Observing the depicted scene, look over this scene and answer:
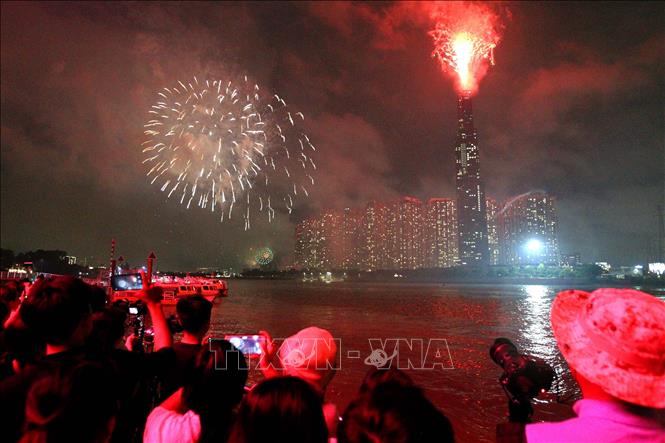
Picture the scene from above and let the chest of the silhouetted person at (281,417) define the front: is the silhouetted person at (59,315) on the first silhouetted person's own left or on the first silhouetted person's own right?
on the first silhouetted person's own left

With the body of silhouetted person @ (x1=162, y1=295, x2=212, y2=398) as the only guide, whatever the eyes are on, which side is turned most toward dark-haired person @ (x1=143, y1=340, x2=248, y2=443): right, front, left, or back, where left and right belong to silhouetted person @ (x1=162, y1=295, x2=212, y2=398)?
back

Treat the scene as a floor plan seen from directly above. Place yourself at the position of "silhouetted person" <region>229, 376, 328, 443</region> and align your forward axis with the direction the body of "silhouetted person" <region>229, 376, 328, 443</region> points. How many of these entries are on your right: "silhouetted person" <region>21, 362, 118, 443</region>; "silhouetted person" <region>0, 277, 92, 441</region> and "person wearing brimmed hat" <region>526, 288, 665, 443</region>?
1

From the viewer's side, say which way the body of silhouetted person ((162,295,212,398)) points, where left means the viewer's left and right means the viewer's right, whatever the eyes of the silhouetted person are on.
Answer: facing away from the viewer

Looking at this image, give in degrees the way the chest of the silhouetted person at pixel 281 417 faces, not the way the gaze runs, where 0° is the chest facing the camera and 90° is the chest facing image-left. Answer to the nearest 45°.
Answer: approximately 180°

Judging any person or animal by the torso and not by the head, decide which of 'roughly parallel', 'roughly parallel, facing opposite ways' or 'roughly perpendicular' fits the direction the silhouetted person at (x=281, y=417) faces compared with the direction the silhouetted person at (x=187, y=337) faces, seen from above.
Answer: roughly parallel

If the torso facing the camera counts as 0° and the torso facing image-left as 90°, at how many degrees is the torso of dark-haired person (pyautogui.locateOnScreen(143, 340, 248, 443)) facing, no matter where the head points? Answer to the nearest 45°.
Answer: approximately 225°

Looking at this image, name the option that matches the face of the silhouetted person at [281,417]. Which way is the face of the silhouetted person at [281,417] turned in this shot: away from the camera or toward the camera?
away from the camera

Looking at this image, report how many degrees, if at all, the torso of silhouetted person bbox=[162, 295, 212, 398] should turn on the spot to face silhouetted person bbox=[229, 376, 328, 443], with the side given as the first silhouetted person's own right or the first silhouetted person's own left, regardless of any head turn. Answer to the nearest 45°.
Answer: approximately 180°

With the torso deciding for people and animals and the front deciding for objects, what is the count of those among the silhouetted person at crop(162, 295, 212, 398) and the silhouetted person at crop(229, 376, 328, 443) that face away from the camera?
2

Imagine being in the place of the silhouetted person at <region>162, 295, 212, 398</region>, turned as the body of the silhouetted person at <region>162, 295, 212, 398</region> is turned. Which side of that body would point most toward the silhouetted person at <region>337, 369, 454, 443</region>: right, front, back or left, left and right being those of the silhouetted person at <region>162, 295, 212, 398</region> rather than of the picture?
back

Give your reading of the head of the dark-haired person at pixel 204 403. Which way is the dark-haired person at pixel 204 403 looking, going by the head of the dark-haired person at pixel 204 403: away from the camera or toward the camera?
away from the camera

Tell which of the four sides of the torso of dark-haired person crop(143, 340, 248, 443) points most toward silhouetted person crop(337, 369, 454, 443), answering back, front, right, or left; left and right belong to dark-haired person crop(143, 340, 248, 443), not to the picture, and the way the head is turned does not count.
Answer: right

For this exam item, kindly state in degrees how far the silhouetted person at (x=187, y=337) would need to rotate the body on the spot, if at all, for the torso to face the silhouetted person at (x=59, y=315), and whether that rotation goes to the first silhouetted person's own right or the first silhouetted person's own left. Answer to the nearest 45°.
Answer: approximately 135° to the first silhouetted person's own left

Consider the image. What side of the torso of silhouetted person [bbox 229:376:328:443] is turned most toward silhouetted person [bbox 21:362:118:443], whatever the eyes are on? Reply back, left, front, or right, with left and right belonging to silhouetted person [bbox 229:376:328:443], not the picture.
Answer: left
